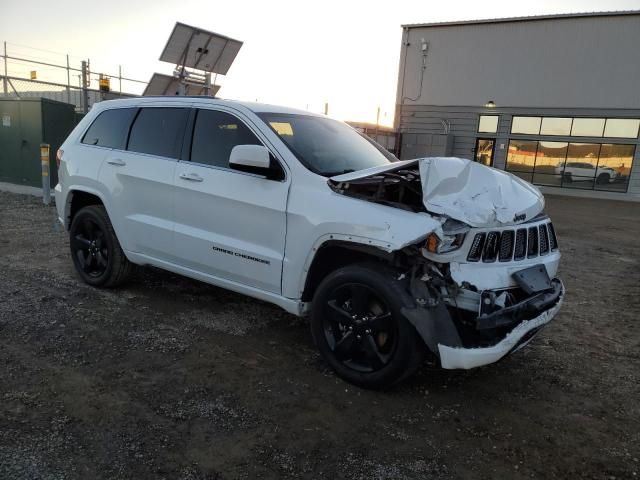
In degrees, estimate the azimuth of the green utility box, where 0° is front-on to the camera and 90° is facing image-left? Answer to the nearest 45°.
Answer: approximately 45°

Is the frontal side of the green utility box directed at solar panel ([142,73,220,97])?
no

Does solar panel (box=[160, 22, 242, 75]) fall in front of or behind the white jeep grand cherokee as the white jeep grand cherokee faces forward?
behind

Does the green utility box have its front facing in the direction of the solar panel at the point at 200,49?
no

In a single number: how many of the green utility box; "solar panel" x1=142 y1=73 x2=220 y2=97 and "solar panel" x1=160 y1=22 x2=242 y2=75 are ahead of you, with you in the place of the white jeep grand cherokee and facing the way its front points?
0

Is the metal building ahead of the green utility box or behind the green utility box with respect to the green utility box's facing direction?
behind

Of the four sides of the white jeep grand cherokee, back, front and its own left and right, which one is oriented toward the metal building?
left

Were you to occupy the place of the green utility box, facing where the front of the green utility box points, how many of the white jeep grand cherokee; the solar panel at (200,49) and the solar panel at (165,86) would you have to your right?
0

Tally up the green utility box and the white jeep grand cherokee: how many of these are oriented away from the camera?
0

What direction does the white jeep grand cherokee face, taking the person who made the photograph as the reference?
facing the viewer and to the right of the viewer

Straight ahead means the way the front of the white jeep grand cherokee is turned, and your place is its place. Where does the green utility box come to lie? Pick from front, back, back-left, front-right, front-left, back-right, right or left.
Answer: back

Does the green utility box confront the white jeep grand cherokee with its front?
no

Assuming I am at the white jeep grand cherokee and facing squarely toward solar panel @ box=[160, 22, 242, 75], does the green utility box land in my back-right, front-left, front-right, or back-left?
front-left
